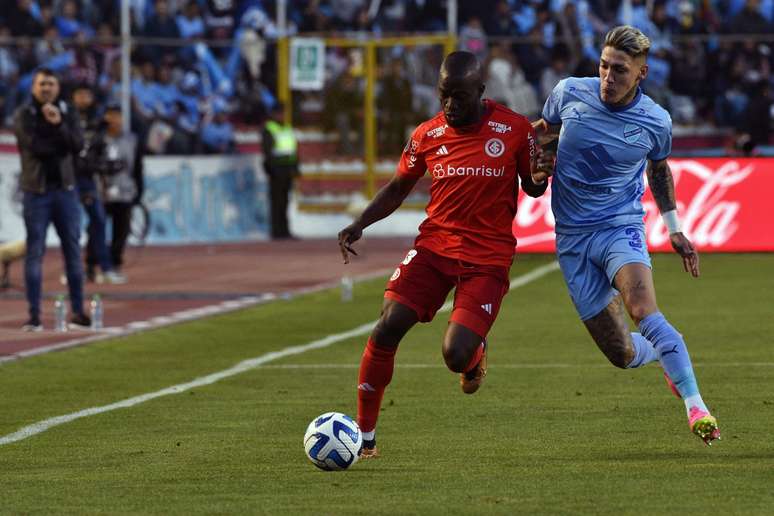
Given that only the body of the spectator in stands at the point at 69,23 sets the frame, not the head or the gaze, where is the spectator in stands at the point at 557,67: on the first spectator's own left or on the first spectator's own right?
on the first spectator's own left

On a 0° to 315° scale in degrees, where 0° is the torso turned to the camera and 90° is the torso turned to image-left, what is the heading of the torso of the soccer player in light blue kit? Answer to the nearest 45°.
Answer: approximately 0°

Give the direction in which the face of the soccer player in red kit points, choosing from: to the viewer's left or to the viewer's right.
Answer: to the viewer's left

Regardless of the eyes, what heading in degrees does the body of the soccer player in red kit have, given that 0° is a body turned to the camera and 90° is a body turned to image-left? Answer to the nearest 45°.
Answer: approximately 0°

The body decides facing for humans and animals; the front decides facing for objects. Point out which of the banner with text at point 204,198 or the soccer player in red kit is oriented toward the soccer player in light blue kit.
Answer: the banner with text

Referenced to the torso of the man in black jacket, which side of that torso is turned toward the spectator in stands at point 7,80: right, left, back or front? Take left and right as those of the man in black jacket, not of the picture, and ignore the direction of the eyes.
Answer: back
